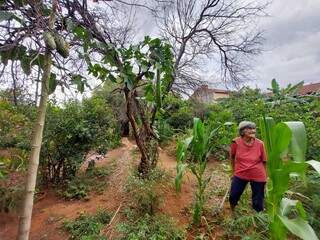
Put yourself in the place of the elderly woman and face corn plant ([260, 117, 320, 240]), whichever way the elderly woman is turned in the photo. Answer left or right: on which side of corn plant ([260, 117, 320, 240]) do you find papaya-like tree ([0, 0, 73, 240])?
right

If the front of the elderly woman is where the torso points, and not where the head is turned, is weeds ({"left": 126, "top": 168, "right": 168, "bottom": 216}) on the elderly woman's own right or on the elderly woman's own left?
on the elderly woman's own right

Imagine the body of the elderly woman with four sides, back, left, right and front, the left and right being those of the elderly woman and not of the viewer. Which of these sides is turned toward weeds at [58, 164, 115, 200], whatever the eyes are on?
right

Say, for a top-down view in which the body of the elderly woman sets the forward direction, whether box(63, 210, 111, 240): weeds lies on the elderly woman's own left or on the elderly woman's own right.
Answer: on the elderly woman's own right

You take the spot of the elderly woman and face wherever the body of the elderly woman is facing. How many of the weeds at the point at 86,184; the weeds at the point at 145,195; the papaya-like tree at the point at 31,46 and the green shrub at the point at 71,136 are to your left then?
0

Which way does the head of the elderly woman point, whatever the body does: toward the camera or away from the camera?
toward the camera

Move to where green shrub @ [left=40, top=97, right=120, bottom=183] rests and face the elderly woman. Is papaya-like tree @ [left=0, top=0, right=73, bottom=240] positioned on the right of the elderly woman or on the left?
right

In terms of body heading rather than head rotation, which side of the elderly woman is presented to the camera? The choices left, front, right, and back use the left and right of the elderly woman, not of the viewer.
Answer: front

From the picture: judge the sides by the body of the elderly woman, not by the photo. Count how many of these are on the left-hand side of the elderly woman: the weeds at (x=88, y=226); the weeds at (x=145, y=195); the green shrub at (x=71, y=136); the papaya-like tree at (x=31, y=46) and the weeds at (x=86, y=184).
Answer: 0

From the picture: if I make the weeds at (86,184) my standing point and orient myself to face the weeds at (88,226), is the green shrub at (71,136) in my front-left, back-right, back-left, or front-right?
back-right

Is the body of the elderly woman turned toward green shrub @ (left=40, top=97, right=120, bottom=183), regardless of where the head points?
no
